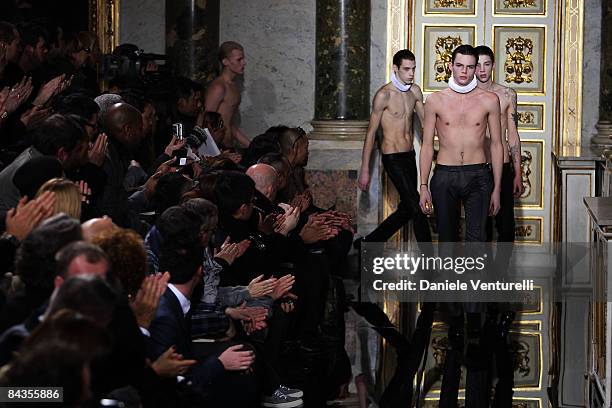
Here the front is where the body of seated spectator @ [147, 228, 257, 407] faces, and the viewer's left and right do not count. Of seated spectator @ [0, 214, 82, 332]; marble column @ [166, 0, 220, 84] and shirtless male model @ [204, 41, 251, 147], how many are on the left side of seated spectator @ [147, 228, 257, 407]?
2

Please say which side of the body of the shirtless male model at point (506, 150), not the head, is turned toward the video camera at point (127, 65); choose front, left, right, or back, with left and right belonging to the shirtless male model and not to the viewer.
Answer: right

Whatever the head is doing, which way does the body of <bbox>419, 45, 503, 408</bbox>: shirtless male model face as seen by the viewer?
toward the camera

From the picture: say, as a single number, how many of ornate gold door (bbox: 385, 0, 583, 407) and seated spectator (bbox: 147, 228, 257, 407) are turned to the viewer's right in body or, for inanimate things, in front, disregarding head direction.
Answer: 1

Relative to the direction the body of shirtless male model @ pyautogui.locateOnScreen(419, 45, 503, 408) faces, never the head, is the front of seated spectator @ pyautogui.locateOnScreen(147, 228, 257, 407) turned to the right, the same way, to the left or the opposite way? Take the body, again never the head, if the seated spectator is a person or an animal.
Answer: to the left

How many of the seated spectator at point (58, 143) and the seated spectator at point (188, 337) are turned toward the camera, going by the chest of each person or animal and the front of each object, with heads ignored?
0

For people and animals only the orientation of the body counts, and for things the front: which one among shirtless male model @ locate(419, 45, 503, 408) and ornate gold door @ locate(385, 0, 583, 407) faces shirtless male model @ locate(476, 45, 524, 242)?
the ornate gold door

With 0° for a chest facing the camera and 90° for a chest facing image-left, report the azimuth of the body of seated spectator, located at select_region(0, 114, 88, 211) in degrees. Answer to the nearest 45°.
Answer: approximately 270°

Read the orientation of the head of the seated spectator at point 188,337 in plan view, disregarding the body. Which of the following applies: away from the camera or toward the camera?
away from the camera

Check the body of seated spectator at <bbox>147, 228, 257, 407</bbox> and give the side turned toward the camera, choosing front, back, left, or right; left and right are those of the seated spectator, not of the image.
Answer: right

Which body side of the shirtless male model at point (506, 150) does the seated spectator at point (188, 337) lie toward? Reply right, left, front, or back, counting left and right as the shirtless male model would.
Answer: front

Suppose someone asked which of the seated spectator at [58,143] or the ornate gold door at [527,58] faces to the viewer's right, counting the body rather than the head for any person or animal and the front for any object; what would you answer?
the seated spectator

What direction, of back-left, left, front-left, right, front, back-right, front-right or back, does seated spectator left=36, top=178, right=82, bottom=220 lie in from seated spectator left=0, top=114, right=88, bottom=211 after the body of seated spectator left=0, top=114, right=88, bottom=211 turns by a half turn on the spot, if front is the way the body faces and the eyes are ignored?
left

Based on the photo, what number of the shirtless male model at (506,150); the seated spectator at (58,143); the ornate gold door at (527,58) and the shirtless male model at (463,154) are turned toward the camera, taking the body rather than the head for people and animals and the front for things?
3

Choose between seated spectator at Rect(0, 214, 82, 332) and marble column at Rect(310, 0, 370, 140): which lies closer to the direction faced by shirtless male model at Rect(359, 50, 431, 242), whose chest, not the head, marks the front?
the seated spectator
